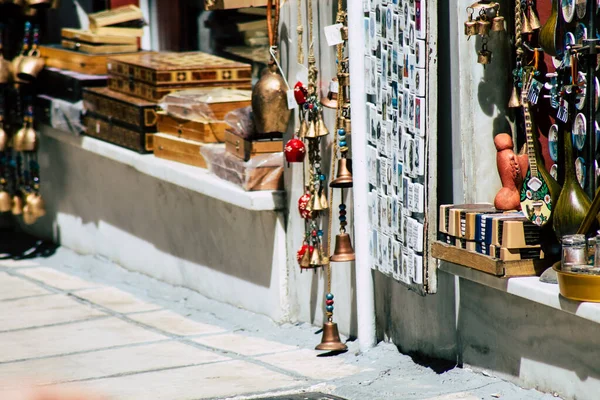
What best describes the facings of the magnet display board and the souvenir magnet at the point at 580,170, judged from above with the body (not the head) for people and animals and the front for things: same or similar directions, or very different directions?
same or similar directions

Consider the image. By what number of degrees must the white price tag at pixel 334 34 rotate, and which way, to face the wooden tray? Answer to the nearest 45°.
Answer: approximately 45° to its left

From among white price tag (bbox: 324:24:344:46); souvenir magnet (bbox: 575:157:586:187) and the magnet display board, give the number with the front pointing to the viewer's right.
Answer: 0

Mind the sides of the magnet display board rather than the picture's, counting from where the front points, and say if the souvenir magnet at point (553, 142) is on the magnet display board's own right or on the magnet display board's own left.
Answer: on the magnet display board's own left

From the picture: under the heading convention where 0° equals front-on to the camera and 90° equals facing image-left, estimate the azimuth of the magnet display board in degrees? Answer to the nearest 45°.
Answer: approximately 45°

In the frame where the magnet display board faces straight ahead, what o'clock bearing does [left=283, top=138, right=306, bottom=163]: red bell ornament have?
The red bell ornament is roughly at 3 o'clock from the magnet display board.

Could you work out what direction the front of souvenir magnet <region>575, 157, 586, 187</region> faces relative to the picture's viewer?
facing the viewer and to the left of the viewer

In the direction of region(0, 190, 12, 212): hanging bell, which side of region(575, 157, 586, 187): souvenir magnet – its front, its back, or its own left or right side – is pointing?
right

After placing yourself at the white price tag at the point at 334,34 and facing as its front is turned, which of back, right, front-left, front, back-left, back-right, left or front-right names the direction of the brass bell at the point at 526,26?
front-left

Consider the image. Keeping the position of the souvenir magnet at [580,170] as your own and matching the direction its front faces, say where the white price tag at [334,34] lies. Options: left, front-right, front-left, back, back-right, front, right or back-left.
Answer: right

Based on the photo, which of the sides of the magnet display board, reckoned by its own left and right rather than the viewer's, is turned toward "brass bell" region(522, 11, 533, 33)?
left

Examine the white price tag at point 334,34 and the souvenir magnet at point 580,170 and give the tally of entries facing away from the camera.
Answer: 0

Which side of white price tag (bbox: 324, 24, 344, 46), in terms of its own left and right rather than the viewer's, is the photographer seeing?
front
